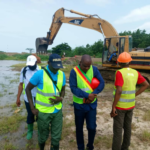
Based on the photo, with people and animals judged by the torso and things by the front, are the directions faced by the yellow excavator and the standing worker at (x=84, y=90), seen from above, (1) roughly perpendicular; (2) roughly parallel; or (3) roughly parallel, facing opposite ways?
roughly perpendicular

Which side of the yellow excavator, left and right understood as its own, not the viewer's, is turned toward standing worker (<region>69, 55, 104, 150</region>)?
left

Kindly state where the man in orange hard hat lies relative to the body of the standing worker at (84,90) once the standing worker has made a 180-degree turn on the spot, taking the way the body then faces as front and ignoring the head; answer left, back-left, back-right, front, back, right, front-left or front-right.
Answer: right

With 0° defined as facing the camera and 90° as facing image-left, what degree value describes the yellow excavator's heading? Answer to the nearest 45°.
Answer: approximately 90°

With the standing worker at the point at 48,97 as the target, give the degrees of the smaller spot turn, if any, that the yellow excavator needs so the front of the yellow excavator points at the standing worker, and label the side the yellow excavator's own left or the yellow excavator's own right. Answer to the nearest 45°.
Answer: approximately 90° to the yellow excavator's own left

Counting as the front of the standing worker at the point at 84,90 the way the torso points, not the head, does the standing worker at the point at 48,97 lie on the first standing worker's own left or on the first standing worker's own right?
on the first standing worker's own right

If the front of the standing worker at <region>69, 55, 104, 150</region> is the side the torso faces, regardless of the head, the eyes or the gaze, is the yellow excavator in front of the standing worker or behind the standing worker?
behind

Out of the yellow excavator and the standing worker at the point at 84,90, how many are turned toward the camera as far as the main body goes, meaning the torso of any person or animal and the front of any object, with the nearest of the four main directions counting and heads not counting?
1

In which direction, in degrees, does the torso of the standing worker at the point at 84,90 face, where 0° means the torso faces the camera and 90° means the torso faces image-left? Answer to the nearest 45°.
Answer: approximately 0°
